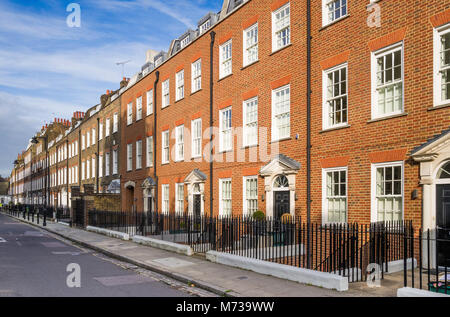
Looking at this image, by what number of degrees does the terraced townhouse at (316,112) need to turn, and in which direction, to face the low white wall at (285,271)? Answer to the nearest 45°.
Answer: approximately 45° to its left

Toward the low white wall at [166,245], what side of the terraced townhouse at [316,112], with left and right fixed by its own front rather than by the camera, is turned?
right

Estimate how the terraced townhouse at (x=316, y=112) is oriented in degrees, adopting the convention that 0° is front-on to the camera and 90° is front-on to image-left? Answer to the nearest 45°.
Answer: approximately 45°

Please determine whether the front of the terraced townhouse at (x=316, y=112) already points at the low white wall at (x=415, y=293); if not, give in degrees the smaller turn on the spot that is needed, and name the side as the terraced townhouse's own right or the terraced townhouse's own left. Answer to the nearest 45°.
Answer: approximately 45° to the terraced townhouse's own left
